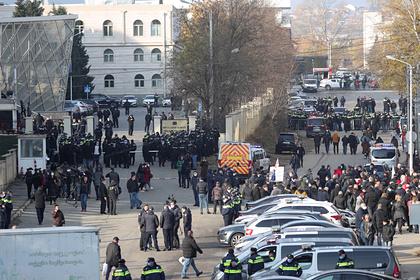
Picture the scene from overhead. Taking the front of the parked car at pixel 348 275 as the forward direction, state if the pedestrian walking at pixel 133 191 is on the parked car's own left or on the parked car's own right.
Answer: on the parked car's own right

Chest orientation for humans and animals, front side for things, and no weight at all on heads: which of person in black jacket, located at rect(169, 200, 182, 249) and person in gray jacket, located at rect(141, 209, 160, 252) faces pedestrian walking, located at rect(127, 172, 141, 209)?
person in gray jacket, located at rect(141, 209, 160, 252)

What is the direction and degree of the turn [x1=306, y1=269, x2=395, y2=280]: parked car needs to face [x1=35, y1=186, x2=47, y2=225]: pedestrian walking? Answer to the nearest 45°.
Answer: approximately 45° to its right

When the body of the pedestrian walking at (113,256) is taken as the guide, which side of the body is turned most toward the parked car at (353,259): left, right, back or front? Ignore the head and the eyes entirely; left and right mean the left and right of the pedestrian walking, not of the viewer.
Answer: front

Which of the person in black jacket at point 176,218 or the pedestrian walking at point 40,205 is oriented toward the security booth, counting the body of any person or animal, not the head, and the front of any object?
the pedestrian walking

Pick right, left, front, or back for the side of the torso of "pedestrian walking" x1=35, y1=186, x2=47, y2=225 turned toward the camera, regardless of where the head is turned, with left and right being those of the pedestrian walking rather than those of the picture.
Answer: back

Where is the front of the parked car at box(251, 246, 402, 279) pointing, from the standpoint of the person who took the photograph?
facing to the left of the viewer

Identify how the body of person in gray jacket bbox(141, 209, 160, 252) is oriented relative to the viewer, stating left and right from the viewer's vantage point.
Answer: facing away from the viewer

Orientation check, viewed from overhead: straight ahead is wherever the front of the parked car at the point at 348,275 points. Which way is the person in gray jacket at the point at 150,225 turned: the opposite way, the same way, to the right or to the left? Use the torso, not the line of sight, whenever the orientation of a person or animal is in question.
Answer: to the right
